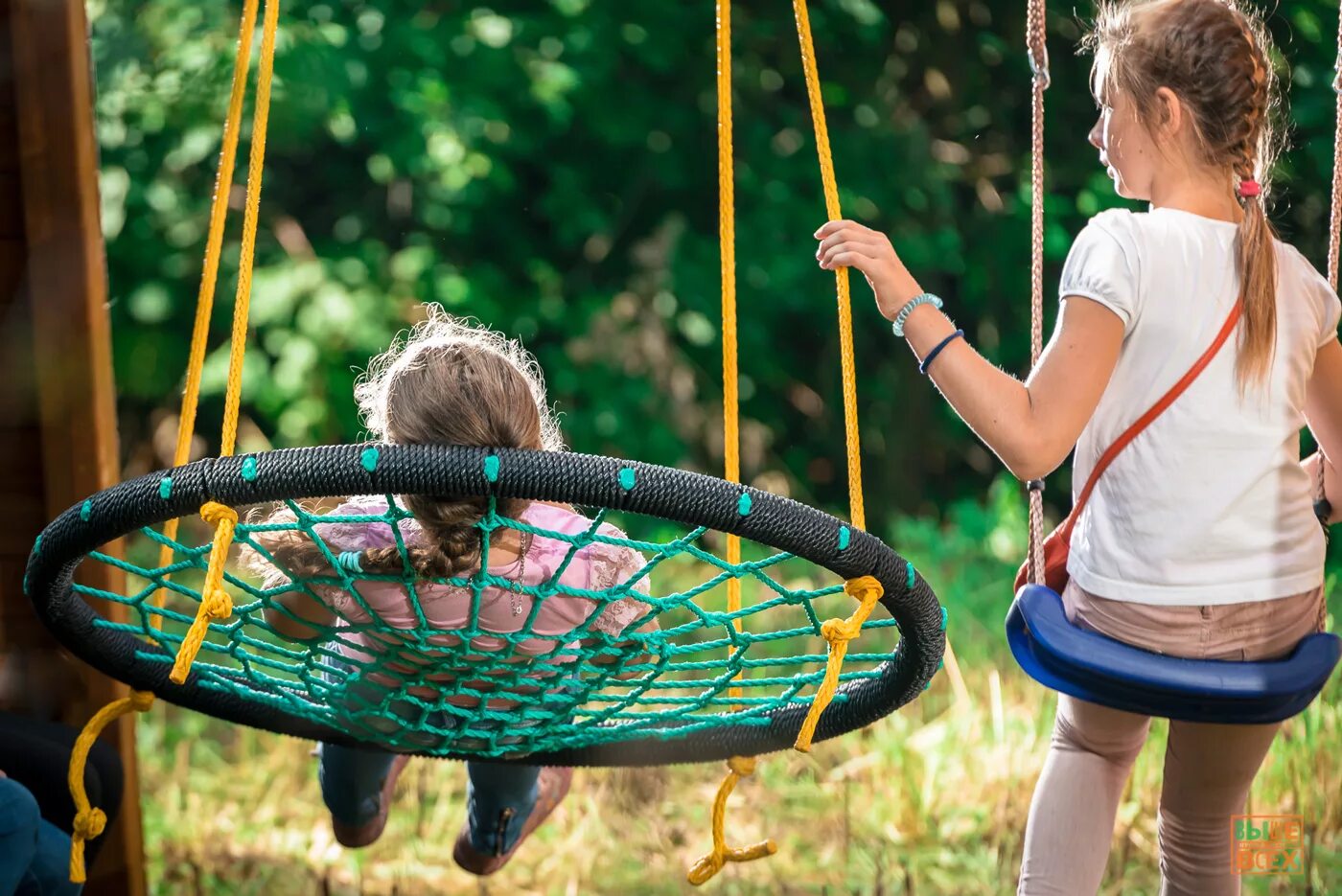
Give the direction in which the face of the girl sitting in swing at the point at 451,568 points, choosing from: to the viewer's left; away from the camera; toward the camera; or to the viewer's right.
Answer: away from the camera

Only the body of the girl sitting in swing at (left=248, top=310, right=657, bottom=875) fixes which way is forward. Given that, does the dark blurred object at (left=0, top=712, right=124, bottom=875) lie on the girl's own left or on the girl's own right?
on the girl's own left

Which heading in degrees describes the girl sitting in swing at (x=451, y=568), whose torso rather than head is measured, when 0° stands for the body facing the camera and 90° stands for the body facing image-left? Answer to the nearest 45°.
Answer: approximately 180°

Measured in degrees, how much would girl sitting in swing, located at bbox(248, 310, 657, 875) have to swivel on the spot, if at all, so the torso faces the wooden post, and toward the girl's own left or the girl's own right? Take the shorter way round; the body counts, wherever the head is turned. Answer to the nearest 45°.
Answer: approximately 45° to the girl's own left

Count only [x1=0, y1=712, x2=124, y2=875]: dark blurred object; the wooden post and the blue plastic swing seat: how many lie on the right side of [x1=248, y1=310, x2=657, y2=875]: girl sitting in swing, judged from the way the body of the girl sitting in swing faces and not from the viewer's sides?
1
